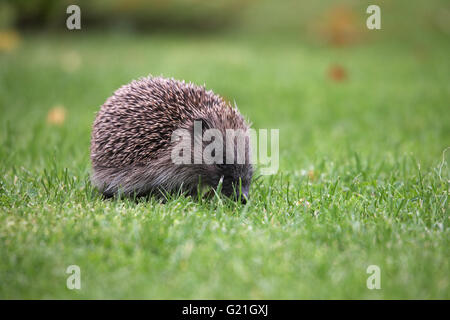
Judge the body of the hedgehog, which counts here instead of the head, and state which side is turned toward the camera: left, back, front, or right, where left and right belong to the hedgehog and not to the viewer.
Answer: right

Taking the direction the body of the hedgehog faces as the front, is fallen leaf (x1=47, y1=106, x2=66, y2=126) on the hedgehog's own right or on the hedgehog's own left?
on the hedgehog's own left
